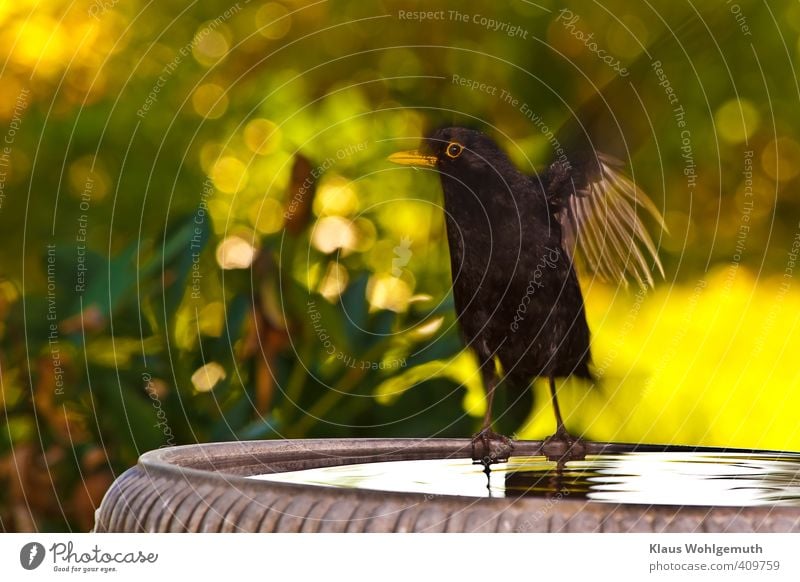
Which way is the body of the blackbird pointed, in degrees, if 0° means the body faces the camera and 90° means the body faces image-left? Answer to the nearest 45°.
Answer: approximately 45°

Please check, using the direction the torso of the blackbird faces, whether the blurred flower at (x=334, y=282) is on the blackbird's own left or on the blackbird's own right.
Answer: on the blackbird's own right

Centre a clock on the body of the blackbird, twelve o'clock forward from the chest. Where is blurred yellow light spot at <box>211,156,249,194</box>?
The blurred yellow light spot is roughly at 3 o'clock from the blackbird.

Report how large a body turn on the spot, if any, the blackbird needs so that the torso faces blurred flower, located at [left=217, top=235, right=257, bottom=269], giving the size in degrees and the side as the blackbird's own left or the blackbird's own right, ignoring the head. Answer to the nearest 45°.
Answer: approximately 90° to the blackbird's own right

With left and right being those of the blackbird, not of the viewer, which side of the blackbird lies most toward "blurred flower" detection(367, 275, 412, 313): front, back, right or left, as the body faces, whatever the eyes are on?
right

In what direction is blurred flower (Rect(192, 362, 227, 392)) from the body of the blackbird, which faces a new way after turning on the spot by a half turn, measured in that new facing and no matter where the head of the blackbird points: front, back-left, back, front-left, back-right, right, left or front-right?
left

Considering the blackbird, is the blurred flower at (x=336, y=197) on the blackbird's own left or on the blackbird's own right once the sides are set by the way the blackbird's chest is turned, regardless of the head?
on the blackbird's own right

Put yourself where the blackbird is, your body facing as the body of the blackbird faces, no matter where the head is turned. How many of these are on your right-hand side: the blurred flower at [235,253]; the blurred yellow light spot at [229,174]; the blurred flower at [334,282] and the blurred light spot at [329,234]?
4
